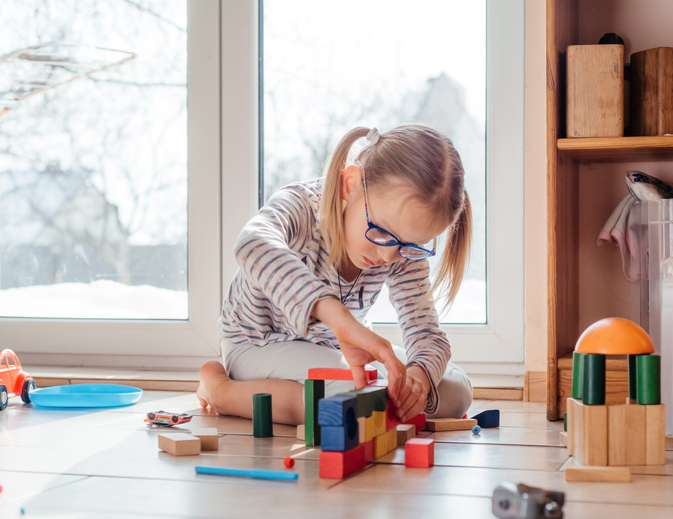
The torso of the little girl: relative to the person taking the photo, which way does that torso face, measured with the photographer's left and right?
facing the viewer and to the right of the viewer

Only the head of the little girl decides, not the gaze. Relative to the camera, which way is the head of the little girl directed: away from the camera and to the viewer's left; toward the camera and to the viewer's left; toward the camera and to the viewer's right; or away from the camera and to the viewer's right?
toward the camera and to the viewer's right
